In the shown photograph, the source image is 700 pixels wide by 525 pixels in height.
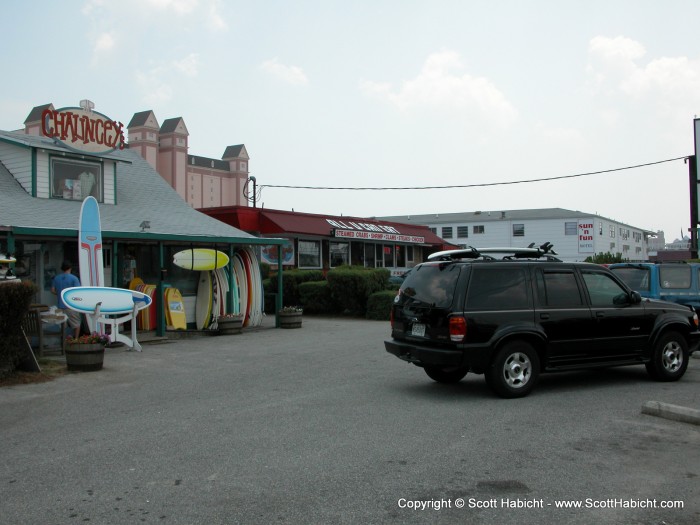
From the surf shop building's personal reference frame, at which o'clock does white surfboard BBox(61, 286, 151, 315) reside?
The white surfboard is roughly at 1 o'clock from the surf shop building.

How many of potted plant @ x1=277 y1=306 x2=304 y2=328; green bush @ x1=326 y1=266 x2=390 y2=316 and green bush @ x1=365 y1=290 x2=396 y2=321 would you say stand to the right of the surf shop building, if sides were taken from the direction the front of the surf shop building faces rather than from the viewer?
0

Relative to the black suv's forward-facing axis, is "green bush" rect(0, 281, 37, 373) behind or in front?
behind

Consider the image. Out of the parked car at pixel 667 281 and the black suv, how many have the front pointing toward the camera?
0

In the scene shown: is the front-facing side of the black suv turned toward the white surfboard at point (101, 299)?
no

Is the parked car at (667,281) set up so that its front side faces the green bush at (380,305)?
no

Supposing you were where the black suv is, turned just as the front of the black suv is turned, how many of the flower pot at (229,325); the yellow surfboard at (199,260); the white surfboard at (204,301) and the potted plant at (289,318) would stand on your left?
4

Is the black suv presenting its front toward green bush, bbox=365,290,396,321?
no

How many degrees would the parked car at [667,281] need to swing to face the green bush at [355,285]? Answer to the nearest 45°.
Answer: approximately 90° to its left

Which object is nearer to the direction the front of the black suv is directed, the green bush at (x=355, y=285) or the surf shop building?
the green bush

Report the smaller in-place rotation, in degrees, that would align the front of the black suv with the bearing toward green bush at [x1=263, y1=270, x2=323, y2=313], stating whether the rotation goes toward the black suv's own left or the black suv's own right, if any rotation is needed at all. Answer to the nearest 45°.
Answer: approximately 90° to the black suv's own left

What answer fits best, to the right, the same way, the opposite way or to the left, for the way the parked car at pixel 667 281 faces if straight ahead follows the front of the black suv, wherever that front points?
the same way

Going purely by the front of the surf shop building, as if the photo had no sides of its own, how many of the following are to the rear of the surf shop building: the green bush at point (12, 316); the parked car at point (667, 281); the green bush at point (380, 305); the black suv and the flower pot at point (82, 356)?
0

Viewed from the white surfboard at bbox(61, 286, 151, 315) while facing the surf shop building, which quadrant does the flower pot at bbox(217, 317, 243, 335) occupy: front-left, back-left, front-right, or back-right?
front-right

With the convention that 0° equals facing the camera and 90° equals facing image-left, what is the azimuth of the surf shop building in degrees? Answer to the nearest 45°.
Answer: approximately 315°

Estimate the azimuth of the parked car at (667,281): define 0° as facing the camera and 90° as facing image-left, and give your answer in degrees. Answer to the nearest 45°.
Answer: approximately 225°

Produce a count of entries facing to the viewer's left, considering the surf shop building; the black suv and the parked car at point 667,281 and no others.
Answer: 0

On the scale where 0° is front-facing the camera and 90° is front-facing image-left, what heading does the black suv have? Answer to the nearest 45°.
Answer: approximately 225°
